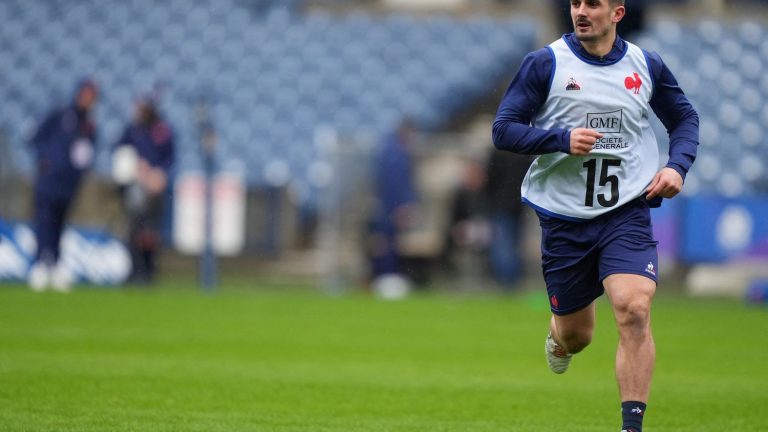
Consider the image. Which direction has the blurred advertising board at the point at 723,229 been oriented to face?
toward the camera

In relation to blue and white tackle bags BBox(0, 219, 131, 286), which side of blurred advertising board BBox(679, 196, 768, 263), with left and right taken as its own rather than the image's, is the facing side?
right

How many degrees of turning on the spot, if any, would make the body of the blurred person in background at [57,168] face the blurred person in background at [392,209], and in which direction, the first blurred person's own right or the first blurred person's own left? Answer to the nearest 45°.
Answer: approximately 45° to the first blurred person's own left

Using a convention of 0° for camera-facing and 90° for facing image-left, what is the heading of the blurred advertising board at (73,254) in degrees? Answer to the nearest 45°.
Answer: approximately 0°

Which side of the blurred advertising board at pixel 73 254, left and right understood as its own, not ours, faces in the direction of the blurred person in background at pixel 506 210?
left

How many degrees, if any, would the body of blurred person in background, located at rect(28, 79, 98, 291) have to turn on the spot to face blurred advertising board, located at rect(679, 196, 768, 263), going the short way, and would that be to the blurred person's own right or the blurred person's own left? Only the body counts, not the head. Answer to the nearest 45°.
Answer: approximately 45° to the blurred person's own left

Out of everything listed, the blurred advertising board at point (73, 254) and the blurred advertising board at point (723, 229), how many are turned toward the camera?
2
